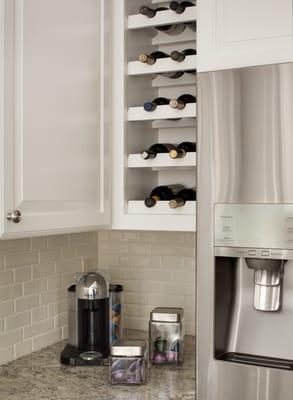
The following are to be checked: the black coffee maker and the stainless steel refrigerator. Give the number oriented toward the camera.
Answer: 2

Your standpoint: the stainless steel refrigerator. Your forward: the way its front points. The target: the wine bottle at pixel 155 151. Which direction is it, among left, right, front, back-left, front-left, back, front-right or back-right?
back-right

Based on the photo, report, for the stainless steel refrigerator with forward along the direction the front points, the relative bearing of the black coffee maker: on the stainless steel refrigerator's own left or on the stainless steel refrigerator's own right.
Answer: on the stainless steel refrigerator's own right

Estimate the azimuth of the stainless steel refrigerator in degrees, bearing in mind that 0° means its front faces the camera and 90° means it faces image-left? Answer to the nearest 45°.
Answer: approximately 0°

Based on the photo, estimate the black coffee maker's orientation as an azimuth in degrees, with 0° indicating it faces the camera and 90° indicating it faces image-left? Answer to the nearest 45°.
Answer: approximately 0°

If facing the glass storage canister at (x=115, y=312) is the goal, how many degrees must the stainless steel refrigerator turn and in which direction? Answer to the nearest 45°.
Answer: approximately 135° to its right
